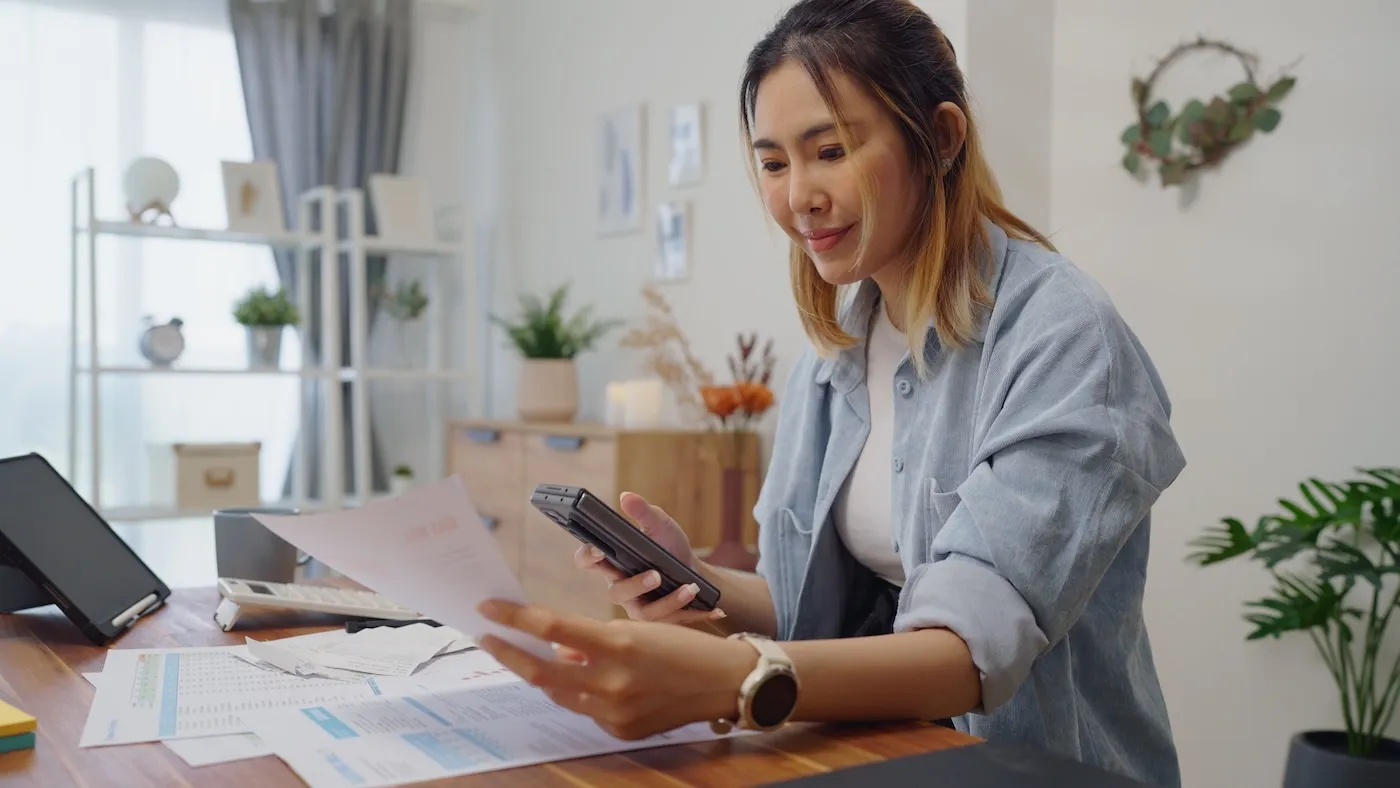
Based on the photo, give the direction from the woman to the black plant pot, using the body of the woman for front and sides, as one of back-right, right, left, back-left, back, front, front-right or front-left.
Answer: back

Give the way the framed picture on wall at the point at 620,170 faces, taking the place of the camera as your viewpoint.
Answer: facing the viewer and to the left of the viewer

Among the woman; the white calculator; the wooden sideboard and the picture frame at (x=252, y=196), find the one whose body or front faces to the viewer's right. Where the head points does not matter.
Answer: the white calculator

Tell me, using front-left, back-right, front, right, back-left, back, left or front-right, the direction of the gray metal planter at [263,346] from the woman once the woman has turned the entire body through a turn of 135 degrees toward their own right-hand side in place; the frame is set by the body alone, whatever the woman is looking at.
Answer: front-left

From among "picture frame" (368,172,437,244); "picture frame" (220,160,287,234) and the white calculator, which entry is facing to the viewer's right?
the white calculator

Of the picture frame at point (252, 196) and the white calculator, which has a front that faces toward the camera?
the picture frame

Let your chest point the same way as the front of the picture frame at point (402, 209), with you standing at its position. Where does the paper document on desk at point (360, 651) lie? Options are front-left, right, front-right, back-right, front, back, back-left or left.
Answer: front

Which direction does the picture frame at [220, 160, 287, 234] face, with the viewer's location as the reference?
facing the viewer

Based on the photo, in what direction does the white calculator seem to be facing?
to the viewer's right

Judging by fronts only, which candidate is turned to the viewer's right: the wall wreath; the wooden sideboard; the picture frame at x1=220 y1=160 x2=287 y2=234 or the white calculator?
the white calculator

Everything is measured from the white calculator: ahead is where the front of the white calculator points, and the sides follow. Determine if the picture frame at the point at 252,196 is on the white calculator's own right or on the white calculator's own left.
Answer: on the white calculator's own left

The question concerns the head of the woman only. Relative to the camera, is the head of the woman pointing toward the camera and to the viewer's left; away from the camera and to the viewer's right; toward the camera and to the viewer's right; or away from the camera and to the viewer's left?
toward the camera and to the viewer's left

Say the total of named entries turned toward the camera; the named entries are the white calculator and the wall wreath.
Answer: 1
